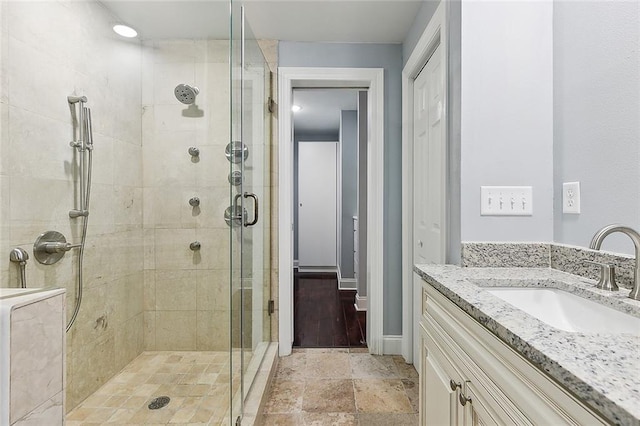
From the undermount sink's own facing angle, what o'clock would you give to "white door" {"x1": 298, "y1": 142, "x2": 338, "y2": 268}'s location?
The white door is roughly at 3 o'clock from the undermount sink.

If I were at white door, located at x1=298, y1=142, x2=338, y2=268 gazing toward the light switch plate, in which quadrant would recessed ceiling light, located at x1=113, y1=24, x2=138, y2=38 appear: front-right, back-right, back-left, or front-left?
front-right

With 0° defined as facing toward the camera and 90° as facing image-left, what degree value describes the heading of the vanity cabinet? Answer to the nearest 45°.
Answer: approximately 45°

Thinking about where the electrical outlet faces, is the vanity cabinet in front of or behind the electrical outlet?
in front

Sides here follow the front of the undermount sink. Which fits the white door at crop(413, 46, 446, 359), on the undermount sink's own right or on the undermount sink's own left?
on the undermount sink's own right

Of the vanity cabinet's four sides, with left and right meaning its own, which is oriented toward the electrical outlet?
back

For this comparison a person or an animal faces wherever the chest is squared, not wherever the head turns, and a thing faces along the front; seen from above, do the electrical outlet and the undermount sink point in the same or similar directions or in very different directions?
same or similar directions
